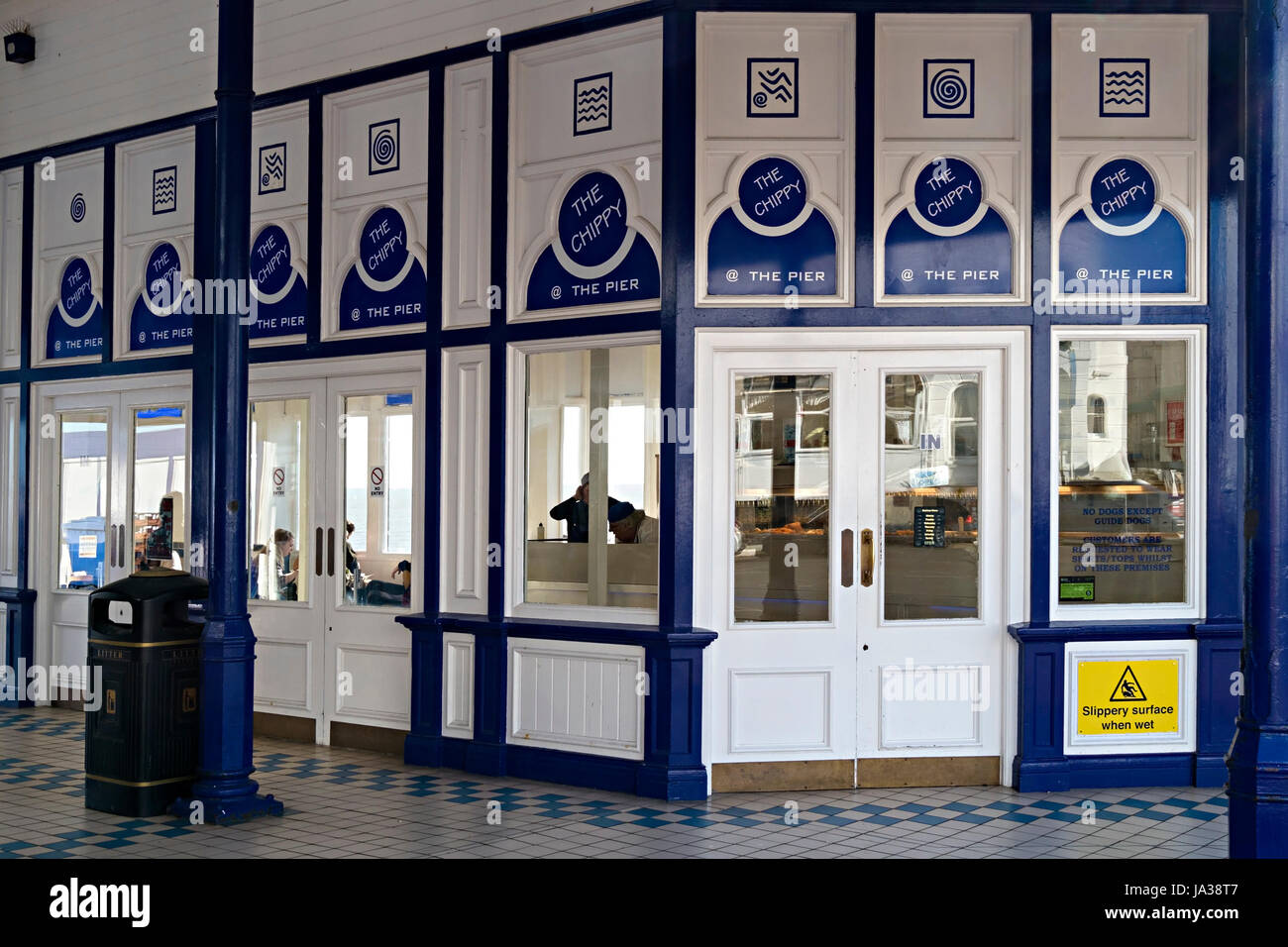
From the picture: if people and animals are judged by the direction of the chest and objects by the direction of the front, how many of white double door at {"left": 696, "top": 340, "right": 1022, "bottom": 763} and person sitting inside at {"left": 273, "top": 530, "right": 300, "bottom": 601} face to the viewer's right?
1

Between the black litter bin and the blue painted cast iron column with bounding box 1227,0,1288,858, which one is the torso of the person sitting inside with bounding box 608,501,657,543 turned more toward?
the black litter bin

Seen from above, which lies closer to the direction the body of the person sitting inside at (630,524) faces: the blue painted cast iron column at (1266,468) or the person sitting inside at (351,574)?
the person sitting inside

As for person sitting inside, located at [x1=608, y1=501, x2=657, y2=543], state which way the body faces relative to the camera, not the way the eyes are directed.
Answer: to the viewer's left

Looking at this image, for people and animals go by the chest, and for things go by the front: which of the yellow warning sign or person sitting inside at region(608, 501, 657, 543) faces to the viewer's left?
the person sitting inside

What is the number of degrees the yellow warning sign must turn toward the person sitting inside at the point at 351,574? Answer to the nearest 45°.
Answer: approximately 90° to its right

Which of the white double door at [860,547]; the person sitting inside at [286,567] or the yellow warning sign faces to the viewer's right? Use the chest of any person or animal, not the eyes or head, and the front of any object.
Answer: the person sitting inside

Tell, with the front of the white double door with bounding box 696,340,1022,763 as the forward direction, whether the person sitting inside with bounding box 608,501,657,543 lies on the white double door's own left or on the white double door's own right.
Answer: on the white double door's own right

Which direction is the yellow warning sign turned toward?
toward the camera

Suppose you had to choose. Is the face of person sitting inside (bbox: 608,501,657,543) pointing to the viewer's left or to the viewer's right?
to the viewer's left

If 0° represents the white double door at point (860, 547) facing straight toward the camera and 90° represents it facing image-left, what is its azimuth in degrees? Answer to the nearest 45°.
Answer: approximately 0°

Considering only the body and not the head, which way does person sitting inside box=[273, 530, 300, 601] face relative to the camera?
to the viewer's right
